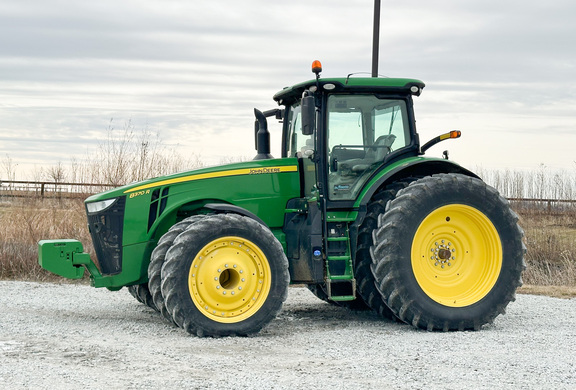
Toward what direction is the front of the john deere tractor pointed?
to the viewer's left
